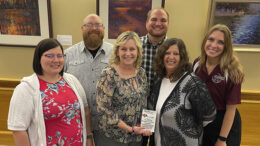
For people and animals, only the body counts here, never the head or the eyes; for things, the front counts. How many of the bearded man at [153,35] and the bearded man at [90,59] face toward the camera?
2

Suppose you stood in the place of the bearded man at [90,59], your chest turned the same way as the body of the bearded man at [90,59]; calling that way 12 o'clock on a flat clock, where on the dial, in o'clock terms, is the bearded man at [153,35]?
the bearded man at [153,35] is roughly at 9 o'clock from the bearded man at [90,59].

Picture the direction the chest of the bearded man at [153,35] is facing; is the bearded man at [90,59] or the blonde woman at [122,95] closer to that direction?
the blonde woman

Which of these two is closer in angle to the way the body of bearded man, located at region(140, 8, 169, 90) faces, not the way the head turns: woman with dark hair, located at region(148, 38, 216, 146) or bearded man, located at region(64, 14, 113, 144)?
the woman with dark hair
